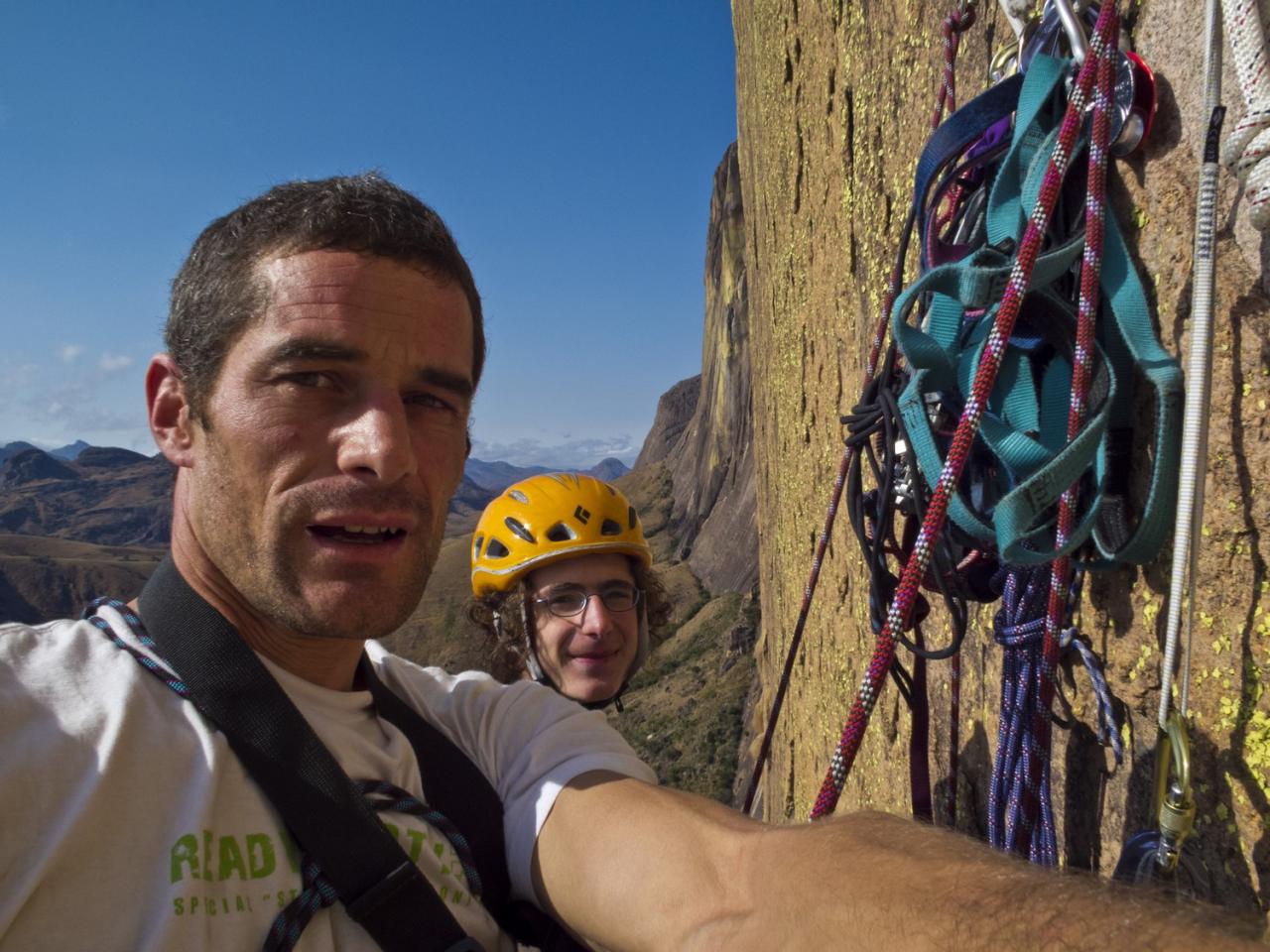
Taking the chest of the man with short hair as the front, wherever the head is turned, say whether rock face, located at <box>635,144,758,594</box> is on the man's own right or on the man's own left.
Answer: on the man's own left

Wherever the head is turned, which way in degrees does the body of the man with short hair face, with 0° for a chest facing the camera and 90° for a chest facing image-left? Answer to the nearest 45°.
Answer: approximately 315°

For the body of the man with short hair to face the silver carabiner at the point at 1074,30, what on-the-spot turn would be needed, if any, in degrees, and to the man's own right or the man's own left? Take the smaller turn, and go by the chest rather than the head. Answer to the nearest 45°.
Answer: approximately 45° to the man's own left

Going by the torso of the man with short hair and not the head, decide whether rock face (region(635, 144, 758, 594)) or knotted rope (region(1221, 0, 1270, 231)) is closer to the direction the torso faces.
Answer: the knotted rope
